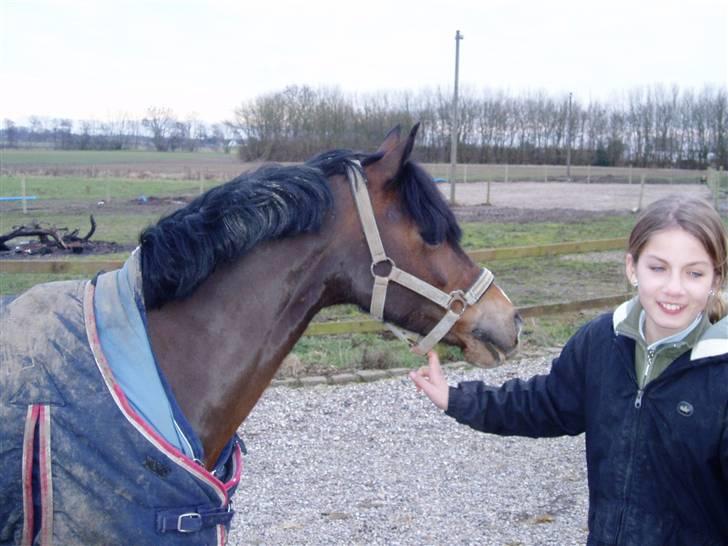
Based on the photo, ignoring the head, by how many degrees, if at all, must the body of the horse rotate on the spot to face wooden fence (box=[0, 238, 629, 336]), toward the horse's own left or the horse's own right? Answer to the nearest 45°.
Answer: approximately 90° to the horse's own left

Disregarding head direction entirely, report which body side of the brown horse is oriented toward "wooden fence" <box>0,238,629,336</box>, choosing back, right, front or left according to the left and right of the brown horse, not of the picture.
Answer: left

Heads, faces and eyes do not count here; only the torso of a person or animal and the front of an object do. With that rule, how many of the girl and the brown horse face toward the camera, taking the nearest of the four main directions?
1

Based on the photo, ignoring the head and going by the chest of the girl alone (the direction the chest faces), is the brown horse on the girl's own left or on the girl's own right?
on the girl's own right

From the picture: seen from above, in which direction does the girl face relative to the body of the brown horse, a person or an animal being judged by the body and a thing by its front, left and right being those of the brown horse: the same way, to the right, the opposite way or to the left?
to the right

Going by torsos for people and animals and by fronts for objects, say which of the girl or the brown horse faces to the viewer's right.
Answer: the brown horse

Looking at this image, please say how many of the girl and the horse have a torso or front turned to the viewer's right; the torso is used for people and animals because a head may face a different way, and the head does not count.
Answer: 1

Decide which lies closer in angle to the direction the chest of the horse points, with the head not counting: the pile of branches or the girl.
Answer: the girl

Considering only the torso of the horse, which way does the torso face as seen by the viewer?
to the viewer's right

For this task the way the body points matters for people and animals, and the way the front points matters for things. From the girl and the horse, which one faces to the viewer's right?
the horse
